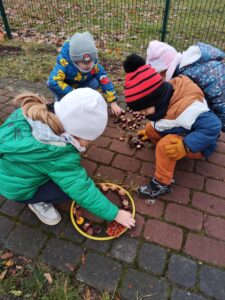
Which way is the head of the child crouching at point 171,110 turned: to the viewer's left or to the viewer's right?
to the viewer's left

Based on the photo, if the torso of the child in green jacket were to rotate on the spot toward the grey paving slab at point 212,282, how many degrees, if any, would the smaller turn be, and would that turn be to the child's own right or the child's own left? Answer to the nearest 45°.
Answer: approximately 45° to the child's own right

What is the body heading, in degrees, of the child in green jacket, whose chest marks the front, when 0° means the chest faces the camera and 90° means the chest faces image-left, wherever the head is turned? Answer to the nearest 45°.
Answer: approximately 270°

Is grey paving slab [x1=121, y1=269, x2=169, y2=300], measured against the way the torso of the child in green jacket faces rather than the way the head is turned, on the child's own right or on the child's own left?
on the child's own right
